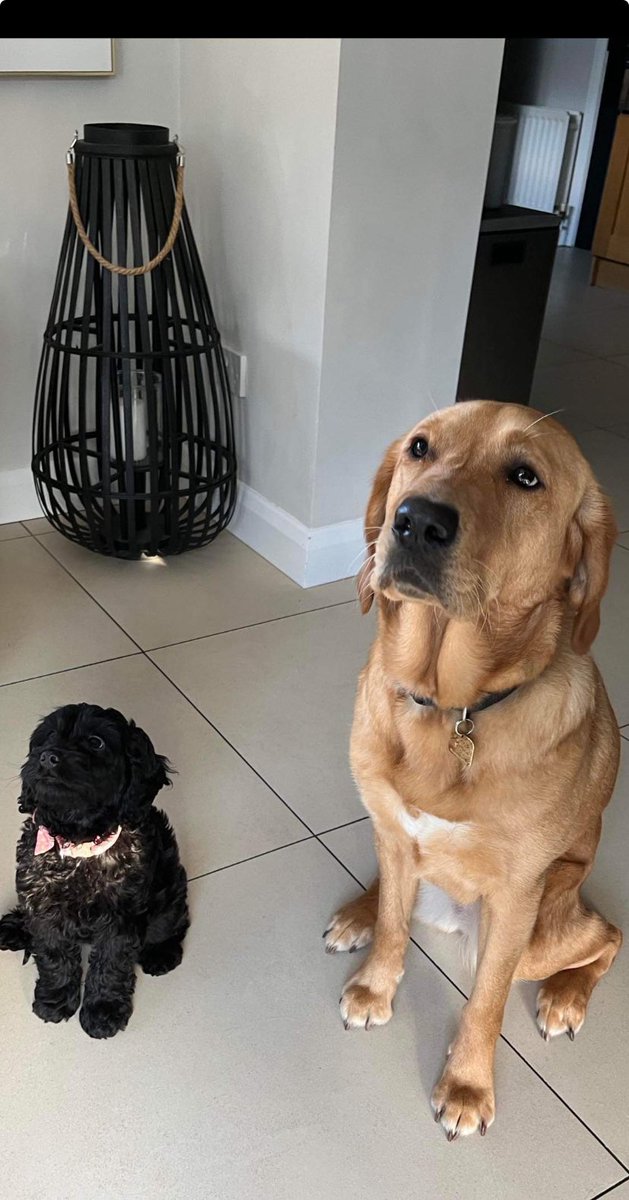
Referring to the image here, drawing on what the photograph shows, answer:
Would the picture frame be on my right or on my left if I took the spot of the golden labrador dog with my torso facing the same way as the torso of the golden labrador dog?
on my right

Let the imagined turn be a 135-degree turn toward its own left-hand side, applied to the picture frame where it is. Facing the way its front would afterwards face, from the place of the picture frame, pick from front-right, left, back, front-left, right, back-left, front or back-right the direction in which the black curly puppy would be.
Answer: back-right

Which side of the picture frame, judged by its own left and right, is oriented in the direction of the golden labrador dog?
front

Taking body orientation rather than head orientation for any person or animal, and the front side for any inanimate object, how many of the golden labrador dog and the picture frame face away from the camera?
0

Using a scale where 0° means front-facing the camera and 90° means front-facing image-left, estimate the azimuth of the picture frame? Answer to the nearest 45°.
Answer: approximately 0°

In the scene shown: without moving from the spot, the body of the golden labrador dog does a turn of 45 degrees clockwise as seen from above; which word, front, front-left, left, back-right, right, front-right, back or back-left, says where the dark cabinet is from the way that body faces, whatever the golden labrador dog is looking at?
right

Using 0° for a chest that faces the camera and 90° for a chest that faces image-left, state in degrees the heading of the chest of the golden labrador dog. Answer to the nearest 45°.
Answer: approximately 45°
